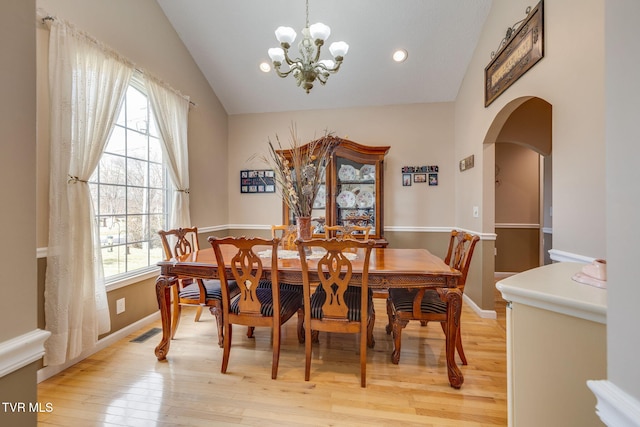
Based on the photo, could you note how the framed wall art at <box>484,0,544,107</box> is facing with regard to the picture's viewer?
facing the viewer and to the left of the viewer

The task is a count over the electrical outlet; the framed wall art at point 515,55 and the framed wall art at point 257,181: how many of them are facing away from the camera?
0

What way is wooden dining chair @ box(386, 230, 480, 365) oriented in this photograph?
to the viewer's left

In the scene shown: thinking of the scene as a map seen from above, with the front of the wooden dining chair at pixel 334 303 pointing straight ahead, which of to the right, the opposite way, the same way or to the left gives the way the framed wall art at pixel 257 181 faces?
the opposite way

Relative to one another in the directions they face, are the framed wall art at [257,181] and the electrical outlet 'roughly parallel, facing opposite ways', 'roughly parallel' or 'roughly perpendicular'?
roughly perpendicular

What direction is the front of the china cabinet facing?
toward the camera

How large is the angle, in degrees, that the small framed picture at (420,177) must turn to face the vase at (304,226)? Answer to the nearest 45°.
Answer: approximately 45° to its right

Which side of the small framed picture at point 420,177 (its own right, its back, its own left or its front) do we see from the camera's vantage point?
front

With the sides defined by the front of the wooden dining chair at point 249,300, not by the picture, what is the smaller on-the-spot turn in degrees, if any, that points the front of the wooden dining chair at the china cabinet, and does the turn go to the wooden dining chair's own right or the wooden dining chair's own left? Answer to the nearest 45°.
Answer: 0° — it already faces it

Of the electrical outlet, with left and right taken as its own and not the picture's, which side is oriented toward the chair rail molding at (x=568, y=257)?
front

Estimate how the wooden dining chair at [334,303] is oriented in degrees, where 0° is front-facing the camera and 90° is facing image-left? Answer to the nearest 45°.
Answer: approximately 180°

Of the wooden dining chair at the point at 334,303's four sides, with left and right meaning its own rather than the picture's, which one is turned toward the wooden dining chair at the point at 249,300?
left

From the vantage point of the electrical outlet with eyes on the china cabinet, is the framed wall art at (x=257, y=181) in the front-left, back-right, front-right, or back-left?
front-left

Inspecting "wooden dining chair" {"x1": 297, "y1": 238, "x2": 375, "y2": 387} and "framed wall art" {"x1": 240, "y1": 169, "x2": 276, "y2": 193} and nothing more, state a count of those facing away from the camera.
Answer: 1

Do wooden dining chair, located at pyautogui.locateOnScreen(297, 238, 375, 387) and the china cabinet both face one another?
yes

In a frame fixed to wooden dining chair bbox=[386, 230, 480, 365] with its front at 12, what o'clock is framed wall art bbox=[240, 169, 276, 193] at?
The framed wall art is roughly at 1 o'clock from the wooden dining chair.
